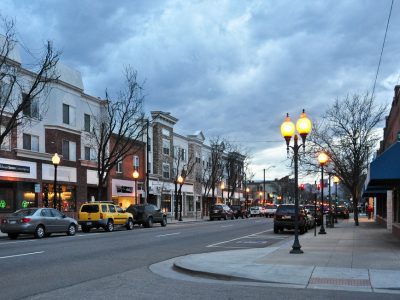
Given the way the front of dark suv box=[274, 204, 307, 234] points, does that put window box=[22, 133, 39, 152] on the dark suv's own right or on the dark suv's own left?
on the dark suv's own left

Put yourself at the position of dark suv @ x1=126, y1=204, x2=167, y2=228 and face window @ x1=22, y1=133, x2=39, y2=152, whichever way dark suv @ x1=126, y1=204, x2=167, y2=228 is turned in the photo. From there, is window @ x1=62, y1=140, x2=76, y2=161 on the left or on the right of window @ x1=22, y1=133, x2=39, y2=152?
right

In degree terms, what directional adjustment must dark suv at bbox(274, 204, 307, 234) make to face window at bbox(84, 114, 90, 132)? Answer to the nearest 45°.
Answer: approximately 45° to its left

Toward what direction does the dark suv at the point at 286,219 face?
away from the camera
